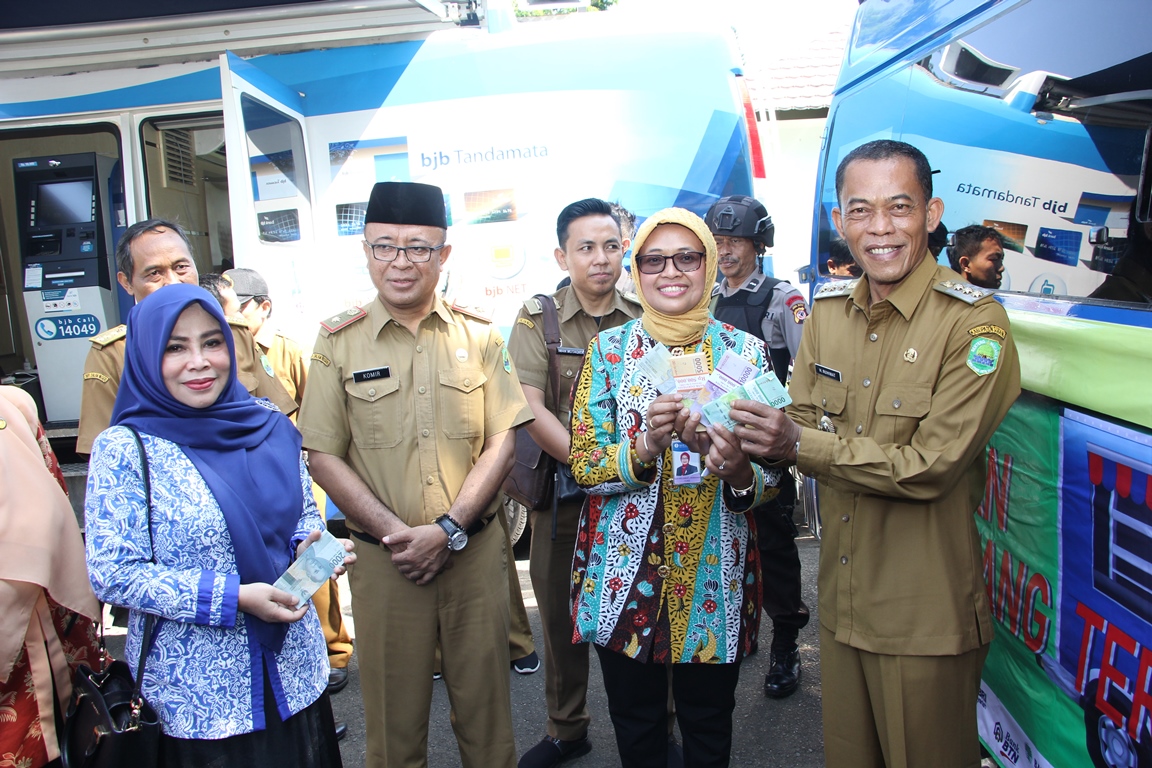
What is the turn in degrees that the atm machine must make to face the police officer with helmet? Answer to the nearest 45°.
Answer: approximately 45° to its left

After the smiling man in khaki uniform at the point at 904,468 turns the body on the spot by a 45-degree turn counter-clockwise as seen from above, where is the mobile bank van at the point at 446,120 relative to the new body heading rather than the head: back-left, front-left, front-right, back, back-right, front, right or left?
back-right

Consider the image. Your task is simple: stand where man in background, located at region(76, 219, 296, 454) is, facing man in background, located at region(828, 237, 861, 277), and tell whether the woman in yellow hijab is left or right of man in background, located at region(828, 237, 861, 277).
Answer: right

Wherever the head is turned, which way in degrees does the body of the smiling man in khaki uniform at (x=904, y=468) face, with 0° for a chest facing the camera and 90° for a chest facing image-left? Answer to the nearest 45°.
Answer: approximately 45°

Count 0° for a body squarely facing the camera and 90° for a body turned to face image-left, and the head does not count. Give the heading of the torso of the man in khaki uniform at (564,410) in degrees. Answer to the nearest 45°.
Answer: approximately 315°

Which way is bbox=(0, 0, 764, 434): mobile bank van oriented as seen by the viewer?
to the viewer's left

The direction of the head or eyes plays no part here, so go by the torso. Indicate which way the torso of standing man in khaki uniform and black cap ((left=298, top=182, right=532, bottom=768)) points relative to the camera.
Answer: toward the camera

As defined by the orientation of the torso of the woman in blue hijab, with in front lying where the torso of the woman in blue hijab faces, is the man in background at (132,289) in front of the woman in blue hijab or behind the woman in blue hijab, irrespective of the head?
behind

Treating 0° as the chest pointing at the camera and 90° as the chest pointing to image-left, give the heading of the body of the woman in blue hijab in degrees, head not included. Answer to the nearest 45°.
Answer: approximately 315°

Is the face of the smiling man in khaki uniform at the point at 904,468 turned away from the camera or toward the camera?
toward the camera

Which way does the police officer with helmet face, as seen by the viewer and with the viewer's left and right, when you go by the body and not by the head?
facing the viewer and to the left of the viewer

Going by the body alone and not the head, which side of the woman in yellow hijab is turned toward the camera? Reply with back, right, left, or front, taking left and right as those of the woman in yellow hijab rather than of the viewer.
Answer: front
